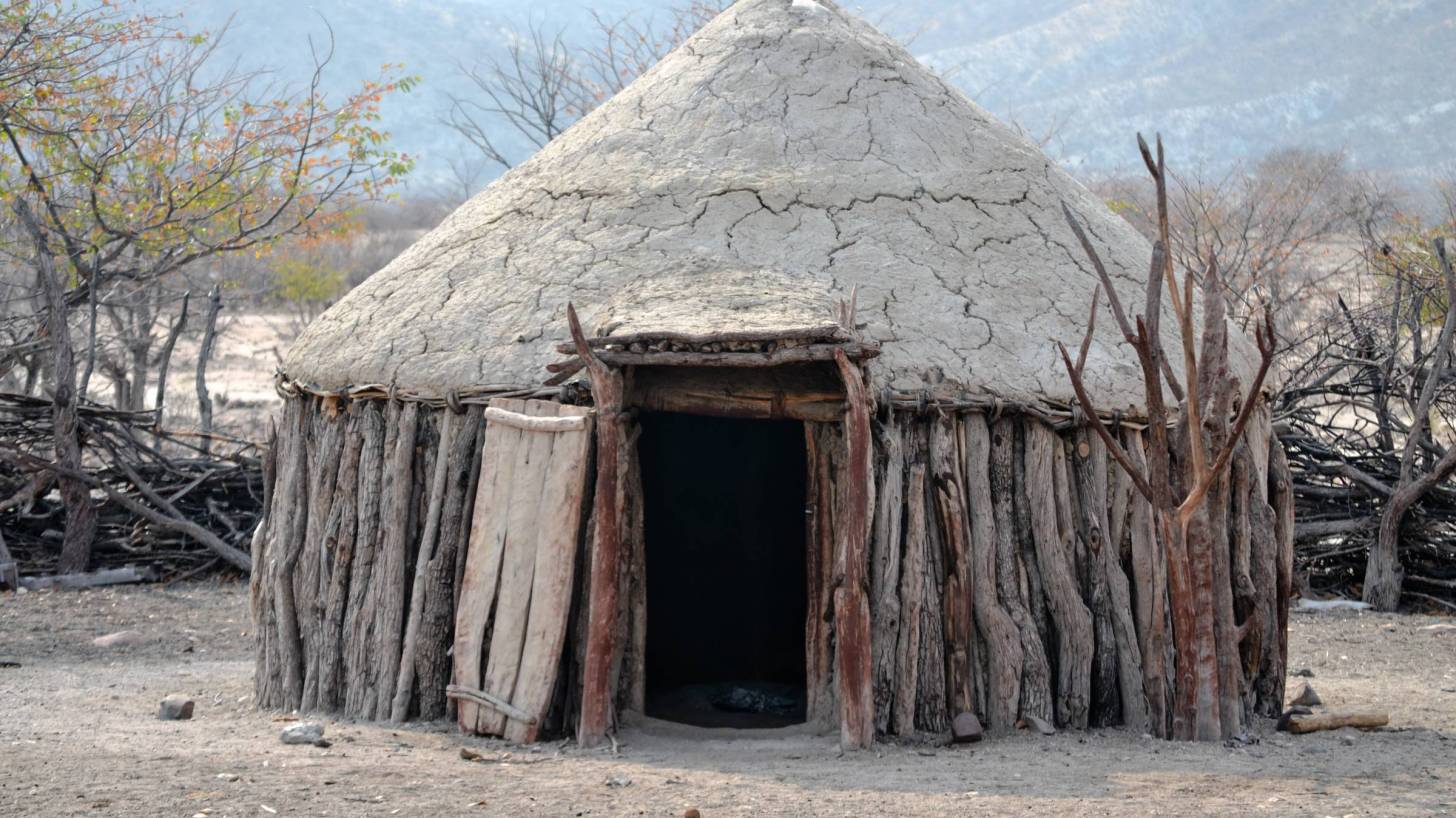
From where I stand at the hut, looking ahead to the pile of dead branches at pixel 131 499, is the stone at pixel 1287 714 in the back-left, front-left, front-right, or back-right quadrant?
back-right

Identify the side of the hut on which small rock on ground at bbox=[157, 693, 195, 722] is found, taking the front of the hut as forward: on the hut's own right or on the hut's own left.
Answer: on the hut's own right

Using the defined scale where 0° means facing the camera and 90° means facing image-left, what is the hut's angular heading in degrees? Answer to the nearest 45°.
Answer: approximately 0°

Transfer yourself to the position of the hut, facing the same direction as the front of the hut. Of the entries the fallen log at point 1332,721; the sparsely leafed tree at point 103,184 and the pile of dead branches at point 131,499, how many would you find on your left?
1

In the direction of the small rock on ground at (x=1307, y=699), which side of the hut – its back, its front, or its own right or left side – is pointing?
left

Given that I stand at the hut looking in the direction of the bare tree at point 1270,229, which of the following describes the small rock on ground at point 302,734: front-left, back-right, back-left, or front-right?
back-left

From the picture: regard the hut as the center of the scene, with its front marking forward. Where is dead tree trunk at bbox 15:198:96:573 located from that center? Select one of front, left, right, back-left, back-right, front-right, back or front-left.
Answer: back-right

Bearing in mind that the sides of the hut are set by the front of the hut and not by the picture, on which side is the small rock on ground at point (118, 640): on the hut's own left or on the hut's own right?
on the hut's own right

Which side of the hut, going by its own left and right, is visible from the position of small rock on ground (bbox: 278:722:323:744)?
right

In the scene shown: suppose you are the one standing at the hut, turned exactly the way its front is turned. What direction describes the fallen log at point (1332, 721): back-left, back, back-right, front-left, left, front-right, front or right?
left

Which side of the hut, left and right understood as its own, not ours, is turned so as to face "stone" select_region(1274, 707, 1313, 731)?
left
